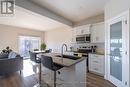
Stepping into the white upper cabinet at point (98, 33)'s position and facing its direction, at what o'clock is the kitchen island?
The kitchen island is roughly at 1 o'clock from the white upper cabinet.

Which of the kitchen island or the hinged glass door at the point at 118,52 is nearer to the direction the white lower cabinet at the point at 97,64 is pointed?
the kitchen island

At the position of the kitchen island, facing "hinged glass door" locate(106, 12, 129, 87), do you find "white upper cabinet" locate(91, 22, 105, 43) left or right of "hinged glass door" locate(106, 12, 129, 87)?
left

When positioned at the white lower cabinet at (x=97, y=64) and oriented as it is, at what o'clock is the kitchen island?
The kitchen island is roughly at 1 o'clock from the white lower cabinet.

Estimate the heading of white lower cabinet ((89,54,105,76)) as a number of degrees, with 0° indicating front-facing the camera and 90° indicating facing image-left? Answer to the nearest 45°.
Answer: approximately 45°

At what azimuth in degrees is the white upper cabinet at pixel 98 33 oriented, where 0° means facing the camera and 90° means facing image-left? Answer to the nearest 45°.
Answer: approximately 45°
